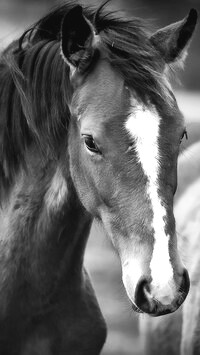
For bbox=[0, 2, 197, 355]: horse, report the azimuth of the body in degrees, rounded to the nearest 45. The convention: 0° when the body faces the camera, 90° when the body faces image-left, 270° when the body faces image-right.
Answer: approximately 315°
